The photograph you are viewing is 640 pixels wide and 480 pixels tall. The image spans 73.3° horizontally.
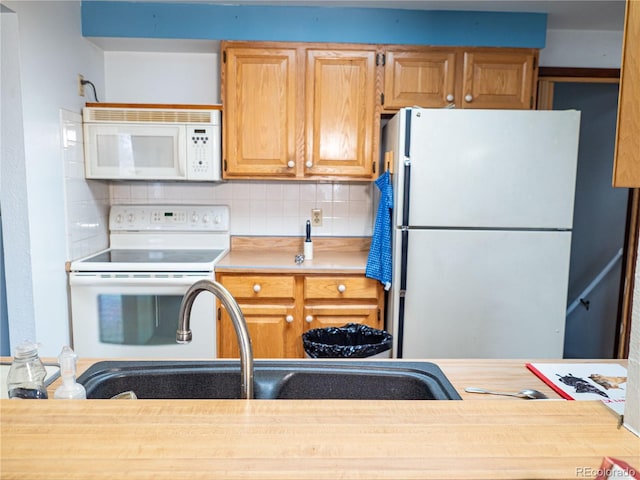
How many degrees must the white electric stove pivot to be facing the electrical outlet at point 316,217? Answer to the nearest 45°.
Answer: approximately 90° to its left

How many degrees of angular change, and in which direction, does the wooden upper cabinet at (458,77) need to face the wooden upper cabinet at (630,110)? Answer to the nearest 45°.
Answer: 0° — it already faces it

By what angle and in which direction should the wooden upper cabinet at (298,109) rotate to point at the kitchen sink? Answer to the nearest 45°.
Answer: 0° — it already faces it

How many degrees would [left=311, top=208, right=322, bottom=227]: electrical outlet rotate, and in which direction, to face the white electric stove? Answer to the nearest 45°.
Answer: approximately 45° to its right

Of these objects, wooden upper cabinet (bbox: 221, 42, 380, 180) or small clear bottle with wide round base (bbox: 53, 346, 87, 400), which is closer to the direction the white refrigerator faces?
the small clear bottle with wide round base

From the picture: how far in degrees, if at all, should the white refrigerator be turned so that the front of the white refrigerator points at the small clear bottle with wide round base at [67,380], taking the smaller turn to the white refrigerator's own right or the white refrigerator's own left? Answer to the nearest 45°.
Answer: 0° — it already faces it

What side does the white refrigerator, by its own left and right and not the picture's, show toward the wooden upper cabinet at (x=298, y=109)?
right

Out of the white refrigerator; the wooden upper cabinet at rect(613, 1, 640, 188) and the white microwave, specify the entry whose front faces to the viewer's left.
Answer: the wooden upper cabinet

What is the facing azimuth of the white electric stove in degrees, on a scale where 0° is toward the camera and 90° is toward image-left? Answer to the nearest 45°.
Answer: approximately 0°

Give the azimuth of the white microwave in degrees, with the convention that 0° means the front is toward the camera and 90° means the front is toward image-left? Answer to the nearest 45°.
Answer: approximately 0°

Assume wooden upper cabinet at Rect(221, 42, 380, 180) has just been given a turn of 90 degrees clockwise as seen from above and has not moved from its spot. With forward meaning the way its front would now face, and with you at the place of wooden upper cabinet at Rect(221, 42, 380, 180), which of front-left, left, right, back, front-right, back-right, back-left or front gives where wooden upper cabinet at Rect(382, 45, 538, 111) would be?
back

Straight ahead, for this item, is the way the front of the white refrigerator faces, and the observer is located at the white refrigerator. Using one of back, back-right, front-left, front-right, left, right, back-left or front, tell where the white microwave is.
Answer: right
